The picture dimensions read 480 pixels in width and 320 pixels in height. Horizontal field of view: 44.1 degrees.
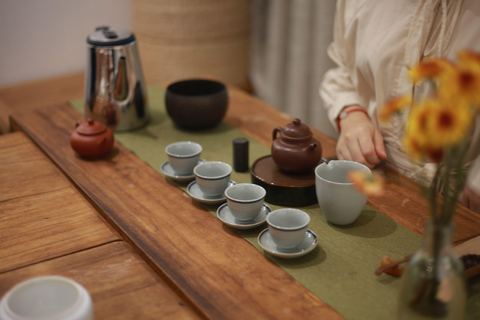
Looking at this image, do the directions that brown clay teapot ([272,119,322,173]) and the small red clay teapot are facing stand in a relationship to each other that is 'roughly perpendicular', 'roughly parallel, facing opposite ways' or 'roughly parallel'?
roughly parallel
